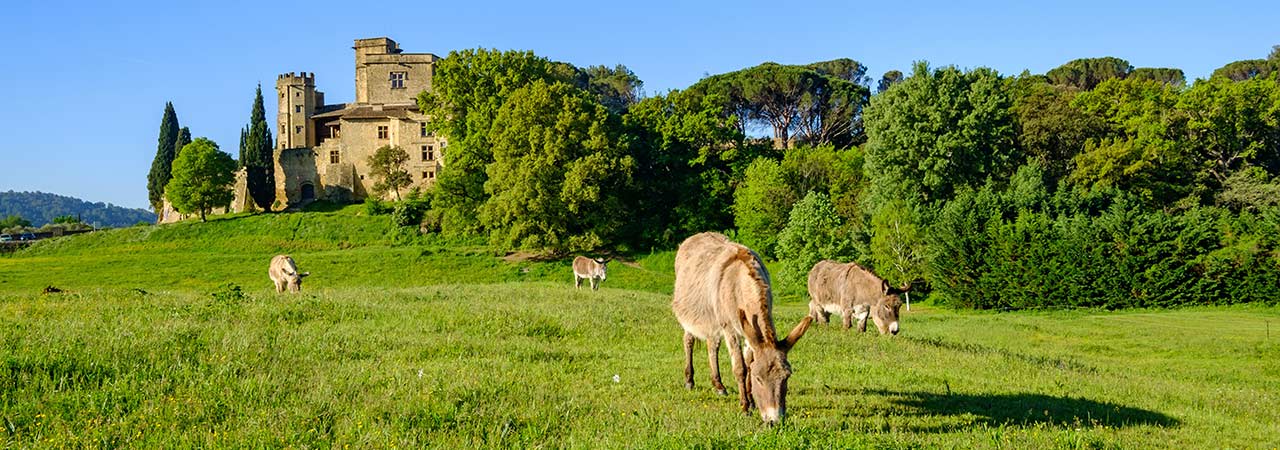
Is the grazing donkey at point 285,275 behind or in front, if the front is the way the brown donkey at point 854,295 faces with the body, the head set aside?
behind

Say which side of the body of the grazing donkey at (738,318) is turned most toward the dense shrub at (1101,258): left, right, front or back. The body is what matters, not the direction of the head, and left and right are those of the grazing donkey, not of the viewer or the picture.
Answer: left

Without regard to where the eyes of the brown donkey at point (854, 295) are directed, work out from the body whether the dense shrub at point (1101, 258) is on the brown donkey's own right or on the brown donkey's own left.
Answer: on the brown donkey's own left

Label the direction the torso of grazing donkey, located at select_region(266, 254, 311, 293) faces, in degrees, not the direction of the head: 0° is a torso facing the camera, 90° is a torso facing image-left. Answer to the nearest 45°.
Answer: approximately 315°

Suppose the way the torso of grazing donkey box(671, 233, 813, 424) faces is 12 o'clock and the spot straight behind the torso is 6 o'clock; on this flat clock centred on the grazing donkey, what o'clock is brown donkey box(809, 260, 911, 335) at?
The brown donkey is roughly at 8 o'clock from the grazing donkey.

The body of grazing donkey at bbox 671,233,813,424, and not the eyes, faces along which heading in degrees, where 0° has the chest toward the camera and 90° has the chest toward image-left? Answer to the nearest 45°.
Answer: approximately 315°

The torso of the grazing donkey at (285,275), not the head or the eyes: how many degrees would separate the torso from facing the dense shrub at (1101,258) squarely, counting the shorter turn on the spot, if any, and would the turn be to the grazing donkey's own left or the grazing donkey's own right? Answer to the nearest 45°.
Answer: approximately 45° to the grazing donkey's own left

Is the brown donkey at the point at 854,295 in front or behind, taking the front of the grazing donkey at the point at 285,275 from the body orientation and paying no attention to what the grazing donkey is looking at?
in front

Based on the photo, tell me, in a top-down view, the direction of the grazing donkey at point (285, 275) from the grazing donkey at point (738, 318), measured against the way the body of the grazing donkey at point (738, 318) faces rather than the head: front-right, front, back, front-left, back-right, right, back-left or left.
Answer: back
